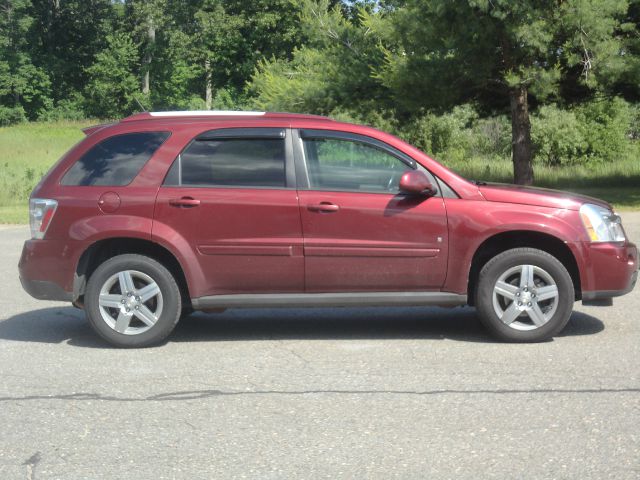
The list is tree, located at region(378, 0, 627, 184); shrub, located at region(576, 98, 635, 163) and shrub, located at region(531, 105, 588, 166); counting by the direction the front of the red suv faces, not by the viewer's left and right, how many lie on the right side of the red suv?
0

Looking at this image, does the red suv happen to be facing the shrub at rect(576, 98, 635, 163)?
no

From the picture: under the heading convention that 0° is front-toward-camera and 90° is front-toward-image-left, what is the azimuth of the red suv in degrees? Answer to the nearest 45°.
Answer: approximately 270°

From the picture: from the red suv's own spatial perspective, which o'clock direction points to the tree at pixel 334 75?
The tree is roughly at 9 o'clock from the red suv.

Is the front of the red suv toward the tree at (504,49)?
no

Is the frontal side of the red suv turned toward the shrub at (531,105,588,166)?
no
